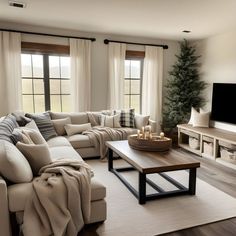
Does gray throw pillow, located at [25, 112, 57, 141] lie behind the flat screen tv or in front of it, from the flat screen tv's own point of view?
in front

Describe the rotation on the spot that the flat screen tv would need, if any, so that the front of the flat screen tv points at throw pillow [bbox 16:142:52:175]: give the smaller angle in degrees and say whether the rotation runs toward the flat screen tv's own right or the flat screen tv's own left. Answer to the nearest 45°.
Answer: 0° — it already faces it

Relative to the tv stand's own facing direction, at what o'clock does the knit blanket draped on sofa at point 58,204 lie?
The knit blanket draped on sofa is roughly at 11 o'clock from the tv stand.

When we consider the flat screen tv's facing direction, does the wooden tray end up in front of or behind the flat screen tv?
in front

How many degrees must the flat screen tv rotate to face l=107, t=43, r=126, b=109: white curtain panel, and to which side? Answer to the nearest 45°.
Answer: approximately 45° to its right

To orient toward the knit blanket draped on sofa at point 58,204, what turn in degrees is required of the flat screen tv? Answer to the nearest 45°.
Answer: approximately 45° to its left

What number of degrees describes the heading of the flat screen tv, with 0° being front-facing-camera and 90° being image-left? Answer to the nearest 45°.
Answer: approximately 45°

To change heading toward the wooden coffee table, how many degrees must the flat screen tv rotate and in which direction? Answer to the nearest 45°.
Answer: approximately 45° to its left

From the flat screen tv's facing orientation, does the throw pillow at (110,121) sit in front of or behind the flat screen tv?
in front

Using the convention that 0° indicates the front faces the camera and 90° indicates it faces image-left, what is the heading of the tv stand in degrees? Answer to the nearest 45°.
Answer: approximately 45°
